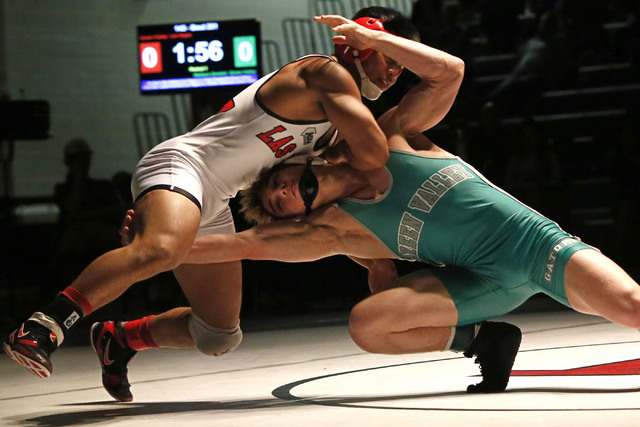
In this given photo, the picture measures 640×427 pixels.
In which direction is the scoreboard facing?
toward the camera
